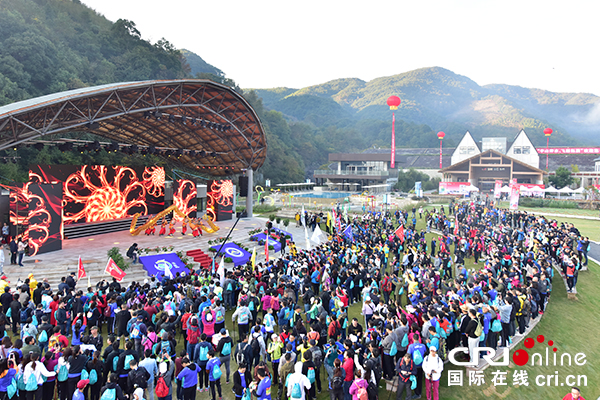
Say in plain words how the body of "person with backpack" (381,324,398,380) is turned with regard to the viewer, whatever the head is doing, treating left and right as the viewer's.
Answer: facing away from the viewer and to the left of the viewer

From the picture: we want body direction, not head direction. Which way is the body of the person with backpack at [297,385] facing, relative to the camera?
away from the camera

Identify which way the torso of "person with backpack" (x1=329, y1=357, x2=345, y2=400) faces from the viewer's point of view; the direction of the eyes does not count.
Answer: away from the camera

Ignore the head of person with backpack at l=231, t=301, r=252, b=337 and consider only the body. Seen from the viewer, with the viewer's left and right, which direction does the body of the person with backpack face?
facing away from the viewer and to the left of the viewer

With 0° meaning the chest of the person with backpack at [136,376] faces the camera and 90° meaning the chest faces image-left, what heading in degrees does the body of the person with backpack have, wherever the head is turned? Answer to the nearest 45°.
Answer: approximately 135°

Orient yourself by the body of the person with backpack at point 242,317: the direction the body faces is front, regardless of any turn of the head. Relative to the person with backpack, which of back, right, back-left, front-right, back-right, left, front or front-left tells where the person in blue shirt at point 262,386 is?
back-left

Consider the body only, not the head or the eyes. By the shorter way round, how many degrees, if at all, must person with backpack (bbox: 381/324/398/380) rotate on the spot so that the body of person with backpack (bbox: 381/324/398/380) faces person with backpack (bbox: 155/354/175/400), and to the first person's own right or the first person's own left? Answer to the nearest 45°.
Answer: approximately 90° to the first person's own left
